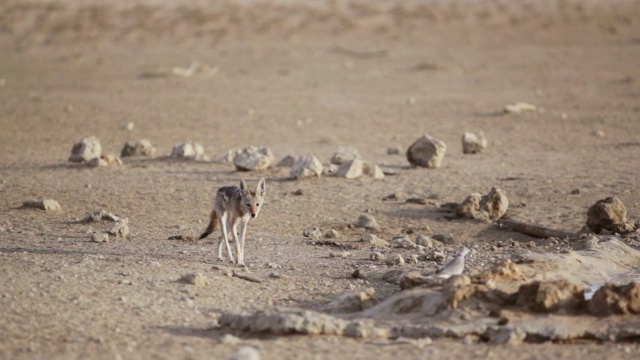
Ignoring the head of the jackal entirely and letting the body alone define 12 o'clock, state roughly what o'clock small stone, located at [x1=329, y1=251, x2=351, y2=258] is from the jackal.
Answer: The small stone is roughly at 10 o'clock from the jackal.

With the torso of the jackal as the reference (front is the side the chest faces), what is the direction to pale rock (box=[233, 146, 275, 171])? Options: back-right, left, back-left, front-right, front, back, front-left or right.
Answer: back-left

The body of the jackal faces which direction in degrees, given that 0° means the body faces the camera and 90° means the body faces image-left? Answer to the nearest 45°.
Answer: approximately 315°

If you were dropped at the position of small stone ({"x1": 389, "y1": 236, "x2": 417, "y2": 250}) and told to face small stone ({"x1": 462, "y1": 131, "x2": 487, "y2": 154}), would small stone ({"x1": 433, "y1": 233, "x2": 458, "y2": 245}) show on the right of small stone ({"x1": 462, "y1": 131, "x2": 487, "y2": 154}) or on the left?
right

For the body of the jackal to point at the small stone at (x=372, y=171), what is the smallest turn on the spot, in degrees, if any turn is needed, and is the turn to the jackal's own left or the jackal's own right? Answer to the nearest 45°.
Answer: approximately 90° to the jackal's own left

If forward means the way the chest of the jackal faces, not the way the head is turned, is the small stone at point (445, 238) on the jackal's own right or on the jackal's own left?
on the jackal's own left

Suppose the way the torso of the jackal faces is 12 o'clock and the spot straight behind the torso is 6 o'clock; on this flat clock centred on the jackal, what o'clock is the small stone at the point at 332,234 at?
The small stone is roughly at 9 o'clock from the jackal.
